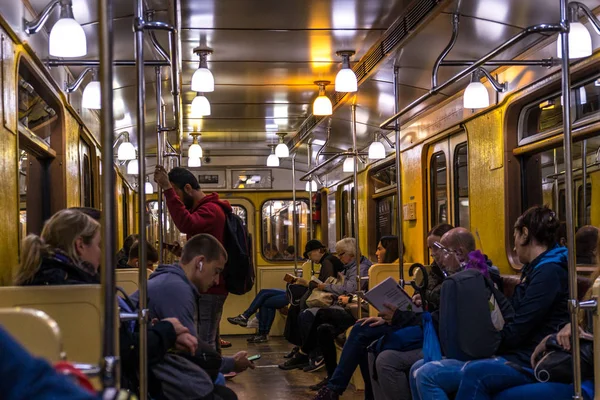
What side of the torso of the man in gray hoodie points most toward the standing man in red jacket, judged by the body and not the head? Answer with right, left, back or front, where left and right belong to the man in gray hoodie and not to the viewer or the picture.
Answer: left

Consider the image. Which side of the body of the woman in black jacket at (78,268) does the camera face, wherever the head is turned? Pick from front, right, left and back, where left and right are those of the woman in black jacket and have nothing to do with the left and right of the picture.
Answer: right

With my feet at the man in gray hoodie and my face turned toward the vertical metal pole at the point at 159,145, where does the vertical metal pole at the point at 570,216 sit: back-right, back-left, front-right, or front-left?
back-right

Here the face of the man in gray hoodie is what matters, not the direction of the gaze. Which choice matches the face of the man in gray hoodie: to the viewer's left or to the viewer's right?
to the viewer's right

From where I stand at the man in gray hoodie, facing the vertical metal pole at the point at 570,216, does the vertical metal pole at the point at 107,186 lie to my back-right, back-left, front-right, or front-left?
front-right

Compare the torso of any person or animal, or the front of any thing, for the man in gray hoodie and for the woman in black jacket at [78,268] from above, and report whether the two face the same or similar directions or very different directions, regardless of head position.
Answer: same or similar directions

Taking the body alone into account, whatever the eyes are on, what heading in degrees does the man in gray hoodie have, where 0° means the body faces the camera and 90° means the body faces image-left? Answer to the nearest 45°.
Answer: approximately 270°

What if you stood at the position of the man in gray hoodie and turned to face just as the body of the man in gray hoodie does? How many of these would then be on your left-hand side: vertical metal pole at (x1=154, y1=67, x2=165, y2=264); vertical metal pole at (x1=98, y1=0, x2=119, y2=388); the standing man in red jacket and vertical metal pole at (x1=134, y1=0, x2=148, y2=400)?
2

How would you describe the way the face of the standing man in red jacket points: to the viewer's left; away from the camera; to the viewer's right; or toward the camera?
to the viewer's left

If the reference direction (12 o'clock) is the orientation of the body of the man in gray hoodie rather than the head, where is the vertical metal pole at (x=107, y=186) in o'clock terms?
The vertical metal pole is roughly at 3 o'clock from the man in gray hoodie.

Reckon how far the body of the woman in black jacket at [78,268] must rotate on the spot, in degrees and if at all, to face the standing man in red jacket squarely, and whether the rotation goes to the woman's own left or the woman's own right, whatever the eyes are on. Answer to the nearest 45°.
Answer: approximately 45° to the woman's own left

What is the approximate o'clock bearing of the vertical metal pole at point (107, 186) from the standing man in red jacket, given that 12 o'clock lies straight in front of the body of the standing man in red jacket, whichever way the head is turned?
The vertical metal pole is roughly at 9 o'clock from the standing man in red jacket.

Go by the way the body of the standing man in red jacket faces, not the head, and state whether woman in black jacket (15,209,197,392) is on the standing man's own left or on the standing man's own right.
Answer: on the standing man's own left

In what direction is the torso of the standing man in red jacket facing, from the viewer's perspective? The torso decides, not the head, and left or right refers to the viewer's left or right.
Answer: facing to the left of the viewer
